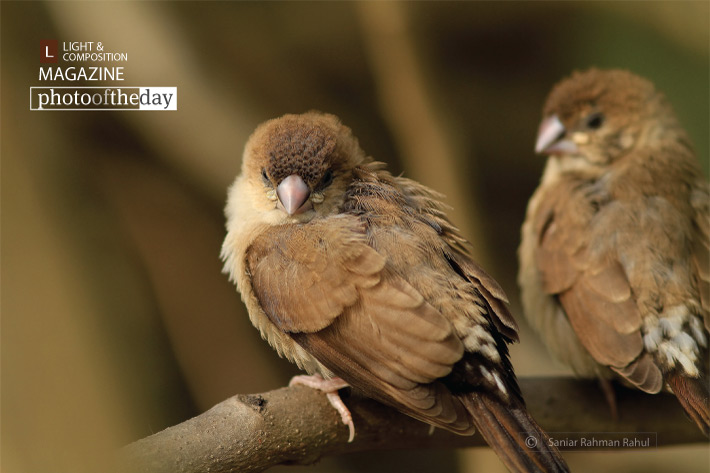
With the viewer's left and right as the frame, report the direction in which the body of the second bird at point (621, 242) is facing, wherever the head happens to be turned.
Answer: facing away from the viewer and to the left of the viewer

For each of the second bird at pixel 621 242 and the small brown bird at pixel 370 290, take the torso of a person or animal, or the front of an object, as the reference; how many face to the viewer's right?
0

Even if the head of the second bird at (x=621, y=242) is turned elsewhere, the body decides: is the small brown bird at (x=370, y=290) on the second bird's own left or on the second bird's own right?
on the second bird's own left
